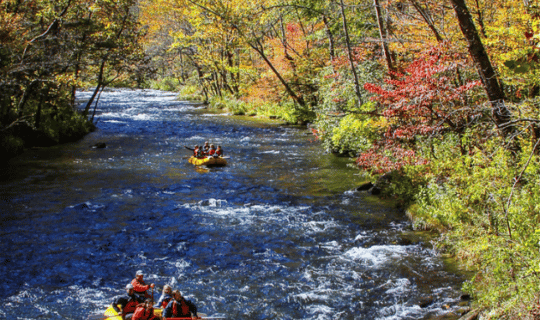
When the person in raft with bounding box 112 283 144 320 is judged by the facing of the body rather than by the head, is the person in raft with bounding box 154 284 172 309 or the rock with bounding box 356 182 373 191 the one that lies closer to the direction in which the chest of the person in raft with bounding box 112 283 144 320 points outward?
the person in raft

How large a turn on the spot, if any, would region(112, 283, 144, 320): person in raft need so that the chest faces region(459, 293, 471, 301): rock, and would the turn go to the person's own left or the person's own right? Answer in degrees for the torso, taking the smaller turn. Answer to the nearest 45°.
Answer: approximately 45° to the person's own left

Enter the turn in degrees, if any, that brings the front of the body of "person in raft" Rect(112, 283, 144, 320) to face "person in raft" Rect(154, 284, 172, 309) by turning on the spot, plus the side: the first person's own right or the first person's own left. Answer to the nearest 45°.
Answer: approximately 45° to the first person's own left

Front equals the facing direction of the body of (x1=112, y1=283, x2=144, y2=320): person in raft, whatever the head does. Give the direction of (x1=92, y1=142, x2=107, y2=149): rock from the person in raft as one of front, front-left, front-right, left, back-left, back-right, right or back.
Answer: back-left

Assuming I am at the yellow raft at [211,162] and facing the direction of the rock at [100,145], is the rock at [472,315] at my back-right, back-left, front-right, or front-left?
back-left

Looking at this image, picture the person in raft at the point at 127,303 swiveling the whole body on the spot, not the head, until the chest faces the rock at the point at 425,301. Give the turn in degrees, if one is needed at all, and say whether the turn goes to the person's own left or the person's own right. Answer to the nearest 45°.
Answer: approximately 45° to the person's own left

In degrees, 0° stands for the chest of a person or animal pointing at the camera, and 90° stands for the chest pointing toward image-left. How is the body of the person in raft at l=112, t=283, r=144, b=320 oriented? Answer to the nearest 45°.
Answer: approximately 315°

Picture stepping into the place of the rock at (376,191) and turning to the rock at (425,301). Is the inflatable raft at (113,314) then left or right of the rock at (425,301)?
right

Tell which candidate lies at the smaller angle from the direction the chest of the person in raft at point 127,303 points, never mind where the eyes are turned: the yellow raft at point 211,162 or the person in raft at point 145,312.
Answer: the person in raft
